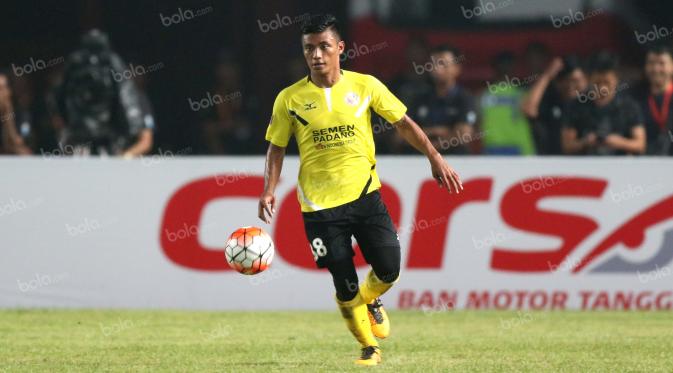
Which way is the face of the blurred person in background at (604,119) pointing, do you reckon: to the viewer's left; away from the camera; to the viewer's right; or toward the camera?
toward the camera

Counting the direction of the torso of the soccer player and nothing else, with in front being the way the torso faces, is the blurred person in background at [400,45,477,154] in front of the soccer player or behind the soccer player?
behind

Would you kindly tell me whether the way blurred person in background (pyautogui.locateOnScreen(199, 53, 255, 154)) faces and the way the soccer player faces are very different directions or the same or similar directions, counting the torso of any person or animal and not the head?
same or similar directions

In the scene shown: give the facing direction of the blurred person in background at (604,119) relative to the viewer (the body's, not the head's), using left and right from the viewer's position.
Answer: facing the viewer

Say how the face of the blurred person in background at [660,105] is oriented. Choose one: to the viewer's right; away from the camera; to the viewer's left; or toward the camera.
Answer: toward the camera

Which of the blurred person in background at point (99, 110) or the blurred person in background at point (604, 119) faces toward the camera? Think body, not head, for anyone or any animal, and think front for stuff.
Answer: the blurred person in background at point (604, 119)

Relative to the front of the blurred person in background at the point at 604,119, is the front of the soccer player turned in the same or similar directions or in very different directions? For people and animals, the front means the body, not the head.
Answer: same or similar directions

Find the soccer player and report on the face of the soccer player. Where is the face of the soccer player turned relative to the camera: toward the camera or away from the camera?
toward the camera

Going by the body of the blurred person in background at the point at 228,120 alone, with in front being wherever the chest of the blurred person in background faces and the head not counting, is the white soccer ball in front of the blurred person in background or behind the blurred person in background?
in front

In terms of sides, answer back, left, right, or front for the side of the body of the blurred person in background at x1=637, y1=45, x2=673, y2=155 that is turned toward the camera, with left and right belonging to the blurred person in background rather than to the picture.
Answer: front
